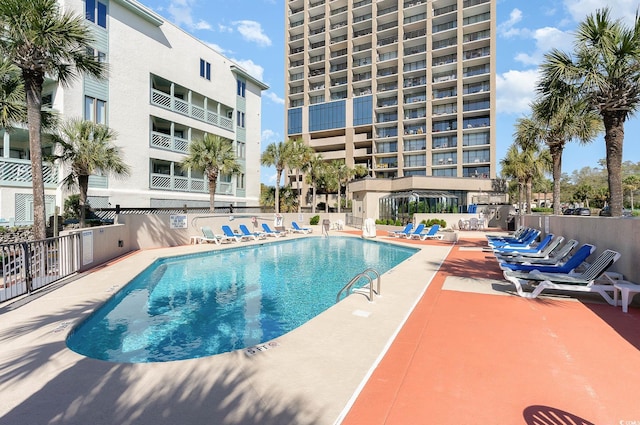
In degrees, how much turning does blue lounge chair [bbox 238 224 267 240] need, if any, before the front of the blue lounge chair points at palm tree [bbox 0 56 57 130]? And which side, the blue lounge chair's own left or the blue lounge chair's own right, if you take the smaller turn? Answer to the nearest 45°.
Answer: approximately 90° to the blue lounge chair's own right

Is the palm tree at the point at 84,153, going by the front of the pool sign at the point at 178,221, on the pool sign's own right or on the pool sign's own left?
on the pool sign's own right

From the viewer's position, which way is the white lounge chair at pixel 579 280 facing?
facing to the left of the viewer

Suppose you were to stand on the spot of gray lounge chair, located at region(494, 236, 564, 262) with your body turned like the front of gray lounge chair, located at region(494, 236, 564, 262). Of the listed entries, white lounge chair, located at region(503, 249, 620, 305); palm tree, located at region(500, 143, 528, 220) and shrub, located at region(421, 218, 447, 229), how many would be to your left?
1

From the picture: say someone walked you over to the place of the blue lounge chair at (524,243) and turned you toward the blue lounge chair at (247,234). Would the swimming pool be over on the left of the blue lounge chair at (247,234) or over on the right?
left

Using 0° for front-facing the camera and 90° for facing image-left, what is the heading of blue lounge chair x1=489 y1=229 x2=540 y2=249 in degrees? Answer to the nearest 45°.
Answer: approximately 90°

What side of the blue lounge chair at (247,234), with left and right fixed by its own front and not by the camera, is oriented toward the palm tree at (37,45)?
right

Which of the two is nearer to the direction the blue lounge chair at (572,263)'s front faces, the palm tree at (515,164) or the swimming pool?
the swimming pool

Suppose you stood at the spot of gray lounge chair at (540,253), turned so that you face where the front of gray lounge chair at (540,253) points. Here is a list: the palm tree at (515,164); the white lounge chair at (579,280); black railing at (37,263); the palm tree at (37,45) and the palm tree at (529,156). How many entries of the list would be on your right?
2

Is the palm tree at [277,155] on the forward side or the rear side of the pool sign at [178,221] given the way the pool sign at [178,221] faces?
on the rear side

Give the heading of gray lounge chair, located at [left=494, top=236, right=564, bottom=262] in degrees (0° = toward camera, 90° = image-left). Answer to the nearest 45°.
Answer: approximately 90°
